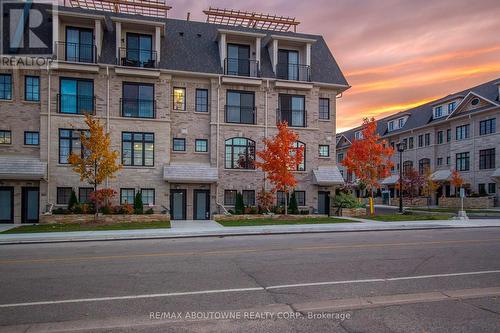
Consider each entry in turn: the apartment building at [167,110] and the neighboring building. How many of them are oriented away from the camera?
0

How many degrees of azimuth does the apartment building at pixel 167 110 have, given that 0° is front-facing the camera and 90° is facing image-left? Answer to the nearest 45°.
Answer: approximately 0°

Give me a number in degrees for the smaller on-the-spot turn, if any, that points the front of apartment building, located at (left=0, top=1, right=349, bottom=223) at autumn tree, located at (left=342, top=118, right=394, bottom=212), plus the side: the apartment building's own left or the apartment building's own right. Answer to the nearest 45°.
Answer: approximately 90° to the apartment building's own left
